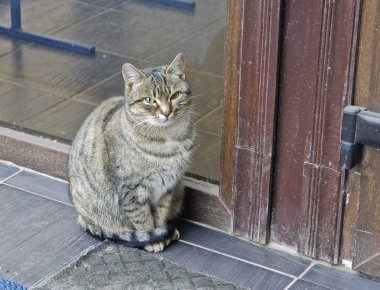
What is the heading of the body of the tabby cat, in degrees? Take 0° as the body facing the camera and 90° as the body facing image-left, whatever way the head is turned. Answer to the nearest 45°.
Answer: approximately 315°

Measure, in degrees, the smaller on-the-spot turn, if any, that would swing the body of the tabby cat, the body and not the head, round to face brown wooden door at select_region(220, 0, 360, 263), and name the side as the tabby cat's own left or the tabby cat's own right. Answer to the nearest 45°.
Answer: approximately 45° to the tabby cat's own left

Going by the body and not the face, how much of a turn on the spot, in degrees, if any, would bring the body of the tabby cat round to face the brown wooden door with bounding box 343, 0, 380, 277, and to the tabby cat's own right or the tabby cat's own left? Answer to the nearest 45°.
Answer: approximately 45° to the tabby cat's own left
